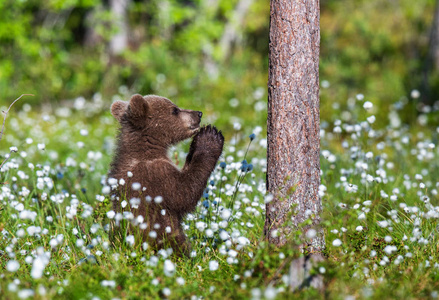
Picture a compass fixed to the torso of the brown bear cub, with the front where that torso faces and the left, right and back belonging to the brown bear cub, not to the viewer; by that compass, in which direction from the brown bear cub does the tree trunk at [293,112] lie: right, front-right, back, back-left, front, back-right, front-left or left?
front-right

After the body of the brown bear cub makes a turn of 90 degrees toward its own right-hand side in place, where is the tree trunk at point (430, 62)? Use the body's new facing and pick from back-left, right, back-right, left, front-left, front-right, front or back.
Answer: back-left

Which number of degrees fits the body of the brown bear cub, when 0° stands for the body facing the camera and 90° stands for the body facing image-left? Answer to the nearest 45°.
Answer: approximately 270°
